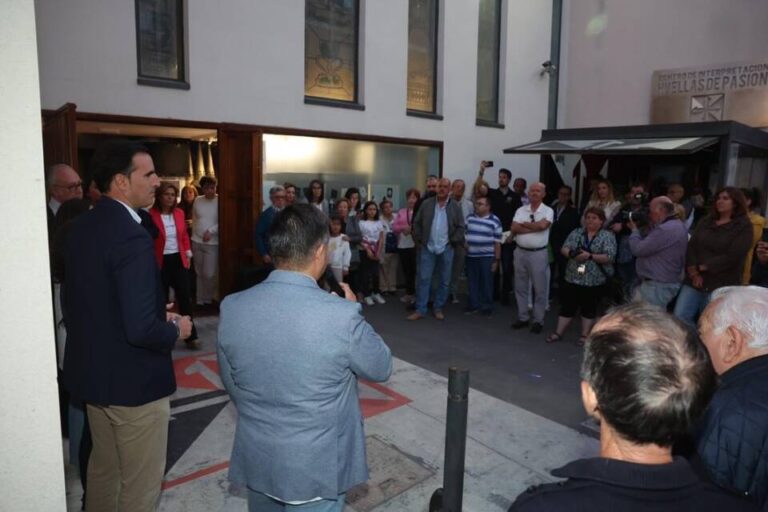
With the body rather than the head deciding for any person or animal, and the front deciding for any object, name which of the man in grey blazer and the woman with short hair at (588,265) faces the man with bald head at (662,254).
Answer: the man in grey blazer

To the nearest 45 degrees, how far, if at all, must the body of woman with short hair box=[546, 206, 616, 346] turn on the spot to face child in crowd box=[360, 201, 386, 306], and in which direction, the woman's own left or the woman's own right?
approximately 90° to the woman's own right

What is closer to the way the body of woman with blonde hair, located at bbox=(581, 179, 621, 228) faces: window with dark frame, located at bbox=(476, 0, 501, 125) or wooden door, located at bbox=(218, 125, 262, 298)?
the wooden door

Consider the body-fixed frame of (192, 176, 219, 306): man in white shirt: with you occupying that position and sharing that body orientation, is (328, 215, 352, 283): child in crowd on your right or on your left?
on your left

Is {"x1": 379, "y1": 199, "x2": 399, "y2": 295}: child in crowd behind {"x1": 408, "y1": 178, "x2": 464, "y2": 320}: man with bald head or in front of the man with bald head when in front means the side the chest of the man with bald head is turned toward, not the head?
behind

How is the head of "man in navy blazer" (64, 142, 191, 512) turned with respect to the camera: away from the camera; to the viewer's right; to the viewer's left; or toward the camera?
to the viewer's right

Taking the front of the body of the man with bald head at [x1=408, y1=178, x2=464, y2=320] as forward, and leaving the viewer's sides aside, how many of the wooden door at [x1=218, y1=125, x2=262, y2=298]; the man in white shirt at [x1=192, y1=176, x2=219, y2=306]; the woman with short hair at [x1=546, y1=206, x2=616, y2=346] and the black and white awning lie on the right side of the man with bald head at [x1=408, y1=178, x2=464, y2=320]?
2
